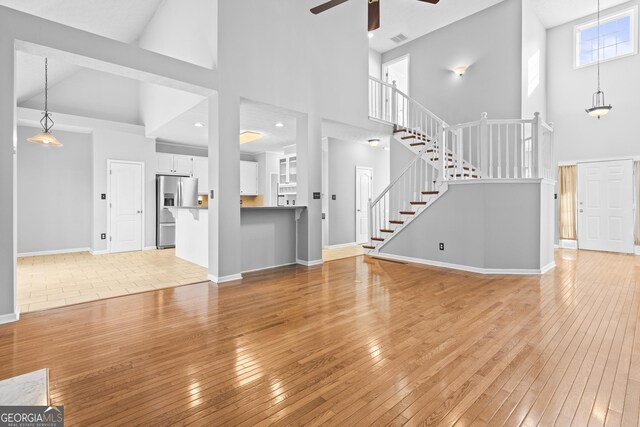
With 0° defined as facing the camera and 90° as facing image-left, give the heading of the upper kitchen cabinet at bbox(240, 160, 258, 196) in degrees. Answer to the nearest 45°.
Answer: approximately 315°

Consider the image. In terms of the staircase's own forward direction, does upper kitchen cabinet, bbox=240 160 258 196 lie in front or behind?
in front

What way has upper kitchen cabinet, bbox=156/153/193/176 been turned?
toward the camera

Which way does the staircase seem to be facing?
to the viewer's left

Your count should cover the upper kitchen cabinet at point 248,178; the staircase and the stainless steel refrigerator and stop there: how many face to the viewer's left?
1

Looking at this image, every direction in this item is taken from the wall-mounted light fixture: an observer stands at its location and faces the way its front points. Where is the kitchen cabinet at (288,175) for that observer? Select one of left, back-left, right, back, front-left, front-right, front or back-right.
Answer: front-right

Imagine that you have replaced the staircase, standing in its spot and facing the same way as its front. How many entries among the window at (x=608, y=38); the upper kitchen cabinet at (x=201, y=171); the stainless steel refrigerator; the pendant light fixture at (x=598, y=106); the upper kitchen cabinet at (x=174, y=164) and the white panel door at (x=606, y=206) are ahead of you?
3

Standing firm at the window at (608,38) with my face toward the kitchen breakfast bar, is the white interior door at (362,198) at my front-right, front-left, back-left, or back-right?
front-right

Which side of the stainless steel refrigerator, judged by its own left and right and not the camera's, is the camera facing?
front

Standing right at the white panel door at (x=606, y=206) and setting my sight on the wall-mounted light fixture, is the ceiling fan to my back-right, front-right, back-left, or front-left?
front-left

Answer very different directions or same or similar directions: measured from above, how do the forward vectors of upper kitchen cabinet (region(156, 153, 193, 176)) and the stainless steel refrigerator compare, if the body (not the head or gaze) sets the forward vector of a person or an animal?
same or similar directions

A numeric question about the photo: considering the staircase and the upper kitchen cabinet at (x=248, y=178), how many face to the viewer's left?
1

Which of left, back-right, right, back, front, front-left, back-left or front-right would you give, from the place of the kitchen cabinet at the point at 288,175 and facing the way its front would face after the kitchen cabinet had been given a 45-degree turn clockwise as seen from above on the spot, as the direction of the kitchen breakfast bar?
left

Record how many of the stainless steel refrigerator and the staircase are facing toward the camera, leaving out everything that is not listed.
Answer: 1

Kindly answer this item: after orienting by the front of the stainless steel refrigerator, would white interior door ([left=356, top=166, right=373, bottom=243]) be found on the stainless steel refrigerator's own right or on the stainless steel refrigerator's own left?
on the stainless steel refrigerator's own left

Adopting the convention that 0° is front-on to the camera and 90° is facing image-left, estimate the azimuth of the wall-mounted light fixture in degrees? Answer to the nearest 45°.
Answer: approximately 45°

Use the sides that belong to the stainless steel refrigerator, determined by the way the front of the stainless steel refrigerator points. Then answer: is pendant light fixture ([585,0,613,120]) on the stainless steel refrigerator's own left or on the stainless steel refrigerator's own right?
on the stainless steel refrigerator's own left
